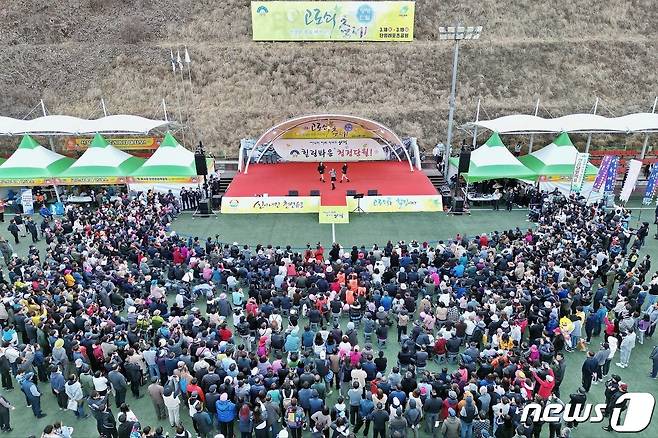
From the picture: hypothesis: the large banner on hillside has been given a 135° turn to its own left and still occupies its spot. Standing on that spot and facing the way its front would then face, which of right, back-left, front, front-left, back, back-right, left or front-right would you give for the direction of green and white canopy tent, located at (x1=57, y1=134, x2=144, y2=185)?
back

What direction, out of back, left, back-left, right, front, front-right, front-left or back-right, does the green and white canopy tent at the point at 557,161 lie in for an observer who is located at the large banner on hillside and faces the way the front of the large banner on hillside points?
front-left

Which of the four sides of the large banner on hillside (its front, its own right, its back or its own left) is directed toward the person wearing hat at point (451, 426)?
front

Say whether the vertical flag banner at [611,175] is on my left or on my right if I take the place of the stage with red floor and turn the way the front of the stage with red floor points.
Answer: on my left

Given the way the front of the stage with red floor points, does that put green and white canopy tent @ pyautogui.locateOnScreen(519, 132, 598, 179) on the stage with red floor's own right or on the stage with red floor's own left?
on the stage with red floor's own left

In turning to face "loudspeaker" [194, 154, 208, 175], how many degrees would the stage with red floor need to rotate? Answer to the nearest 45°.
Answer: approximately 90° to its right

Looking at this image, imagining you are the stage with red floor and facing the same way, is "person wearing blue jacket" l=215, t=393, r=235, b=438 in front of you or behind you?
in front

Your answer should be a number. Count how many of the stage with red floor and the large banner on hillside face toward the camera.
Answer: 2

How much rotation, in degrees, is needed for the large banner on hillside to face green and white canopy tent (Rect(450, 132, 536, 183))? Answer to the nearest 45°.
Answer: approximately 45° to its left

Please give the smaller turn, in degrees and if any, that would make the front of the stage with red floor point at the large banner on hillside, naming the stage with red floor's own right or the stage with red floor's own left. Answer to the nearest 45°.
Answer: approximately 180°

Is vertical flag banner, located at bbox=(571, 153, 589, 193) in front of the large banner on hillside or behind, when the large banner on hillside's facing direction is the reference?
in front

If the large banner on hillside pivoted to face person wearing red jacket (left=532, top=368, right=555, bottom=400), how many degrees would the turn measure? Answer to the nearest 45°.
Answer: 0° — it already faces them

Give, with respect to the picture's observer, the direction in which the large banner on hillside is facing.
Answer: facing the viewer

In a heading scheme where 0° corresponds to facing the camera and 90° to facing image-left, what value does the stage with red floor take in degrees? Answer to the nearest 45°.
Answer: approximately 0°

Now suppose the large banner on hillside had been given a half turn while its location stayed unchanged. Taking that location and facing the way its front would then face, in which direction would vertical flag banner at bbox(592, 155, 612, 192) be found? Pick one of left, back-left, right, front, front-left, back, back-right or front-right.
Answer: back-right

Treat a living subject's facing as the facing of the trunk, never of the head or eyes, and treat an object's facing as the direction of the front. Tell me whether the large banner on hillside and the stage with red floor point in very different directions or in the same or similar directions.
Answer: same or similar directions

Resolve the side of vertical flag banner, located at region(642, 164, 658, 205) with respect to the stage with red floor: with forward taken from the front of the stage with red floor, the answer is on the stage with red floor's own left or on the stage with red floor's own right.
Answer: on the stage with red floor's own left
